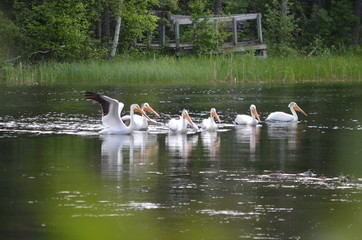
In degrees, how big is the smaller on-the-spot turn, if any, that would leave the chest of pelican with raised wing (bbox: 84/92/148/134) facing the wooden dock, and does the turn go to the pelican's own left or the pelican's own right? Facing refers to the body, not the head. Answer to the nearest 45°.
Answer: approximately 90° to the pelican's own left

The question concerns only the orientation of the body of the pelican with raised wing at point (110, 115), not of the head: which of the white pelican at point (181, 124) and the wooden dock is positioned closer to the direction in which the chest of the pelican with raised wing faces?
the white pelican

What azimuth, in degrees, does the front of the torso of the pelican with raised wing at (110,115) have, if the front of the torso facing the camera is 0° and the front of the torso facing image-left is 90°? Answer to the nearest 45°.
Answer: approximately 270°

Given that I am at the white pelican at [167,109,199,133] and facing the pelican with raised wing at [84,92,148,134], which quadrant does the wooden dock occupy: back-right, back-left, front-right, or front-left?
back-right
